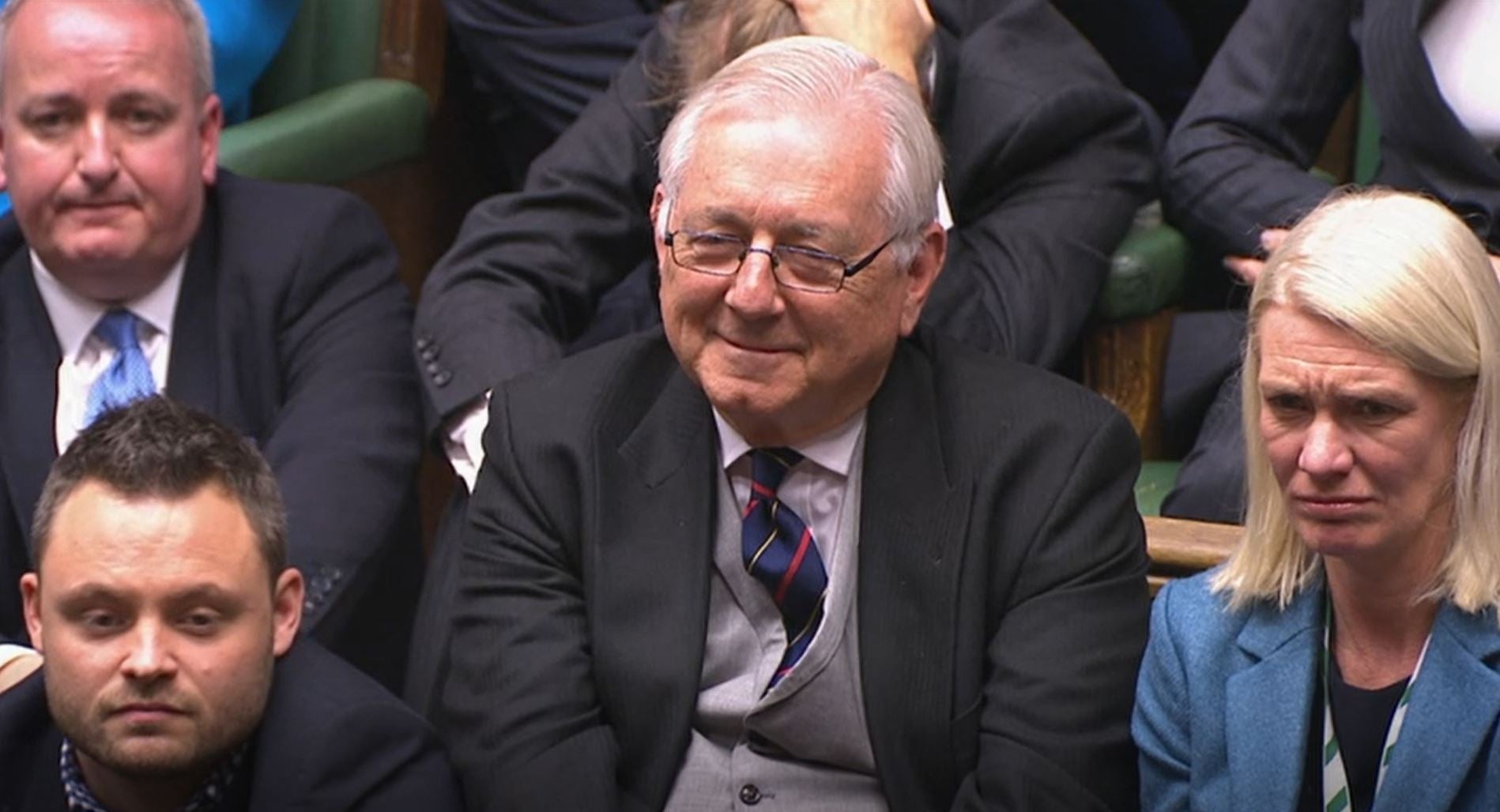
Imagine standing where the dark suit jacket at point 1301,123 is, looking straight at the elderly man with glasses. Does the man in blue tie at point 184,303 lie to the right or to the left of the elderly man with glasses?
right

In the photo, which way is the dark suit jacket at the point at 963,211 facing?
toward the camera

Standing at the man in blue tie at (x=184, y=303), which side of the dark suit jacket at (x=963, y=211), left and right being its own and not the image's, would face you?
right

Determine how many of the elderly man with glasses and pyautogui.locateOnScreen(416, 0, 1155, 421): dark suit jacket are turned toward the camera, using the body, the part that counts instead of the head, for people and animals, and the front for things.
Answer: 2

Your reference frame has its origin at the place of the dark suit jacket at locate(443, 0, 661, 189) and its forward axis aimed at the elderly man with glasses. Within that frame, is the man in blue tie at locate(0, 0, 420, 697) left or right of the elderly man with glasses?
right

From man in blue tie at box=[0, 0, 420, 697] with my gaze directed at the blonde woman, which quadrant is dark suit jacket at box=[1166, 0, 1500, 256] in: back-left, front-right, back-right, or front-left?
front-left

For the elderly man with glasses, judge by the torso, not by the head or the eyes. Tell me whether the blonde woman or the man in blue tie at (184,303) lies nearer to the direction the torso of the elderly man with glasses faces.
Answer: the blonde woman

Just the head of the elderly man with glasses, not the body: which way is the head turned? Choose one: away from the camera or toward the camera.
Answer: toward the camera

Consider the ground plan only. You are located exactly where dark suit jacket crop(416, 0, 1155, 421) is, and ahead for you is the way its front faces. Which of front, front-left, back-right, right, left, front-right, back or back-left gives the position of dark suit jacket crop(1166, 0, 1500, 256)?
left

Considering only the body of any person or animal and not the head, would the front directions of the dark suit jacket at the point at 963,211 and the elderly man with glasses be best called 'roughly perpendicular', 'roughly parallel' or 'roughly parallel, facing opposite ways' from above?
roughly parallel

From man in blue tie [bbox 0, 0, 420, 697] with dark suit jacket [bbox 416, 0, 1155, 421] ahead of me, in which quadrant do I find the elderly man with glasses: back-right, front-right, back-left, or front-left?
front-right

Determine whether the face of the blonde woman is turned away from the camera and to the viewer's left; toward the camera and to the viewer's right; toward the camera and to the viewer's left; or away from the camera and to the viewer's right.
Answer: toward the camera and to the viewer's left

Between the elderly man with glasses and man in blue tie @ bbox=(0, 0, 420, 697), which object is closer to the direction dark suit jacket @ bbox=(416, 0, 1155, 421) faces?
the elderly man with glasses

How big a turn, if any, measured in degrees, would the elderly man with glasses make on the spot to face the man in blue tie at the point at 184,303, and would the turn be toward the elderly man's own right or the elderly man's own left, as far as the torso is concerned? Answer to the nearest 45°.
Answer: approximately 135° to the elderly man's own right

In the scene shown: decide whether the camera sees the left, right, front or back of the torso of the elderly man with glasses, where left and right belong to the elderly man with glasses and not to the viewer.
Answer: front
